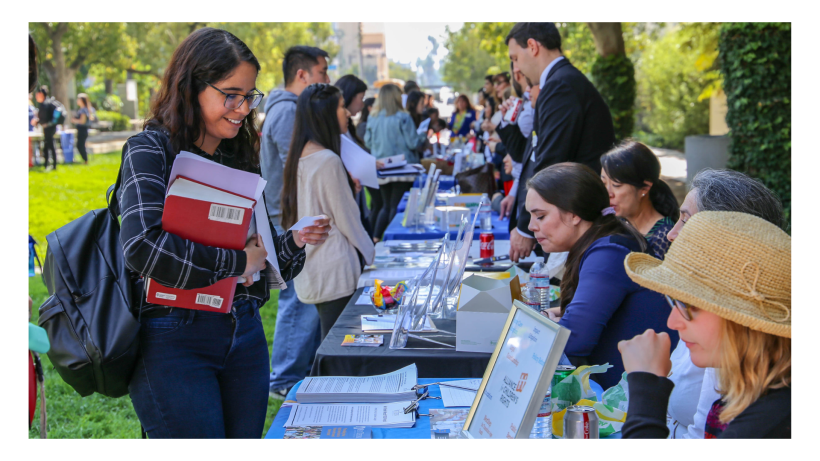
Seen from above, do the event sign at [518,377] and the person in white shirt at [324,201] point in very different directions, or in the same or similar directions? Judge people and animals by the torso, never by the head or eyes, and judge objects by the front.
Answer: very different directions

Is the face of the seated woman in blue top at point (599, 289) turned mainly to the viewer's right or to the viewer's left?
to the viewer's left

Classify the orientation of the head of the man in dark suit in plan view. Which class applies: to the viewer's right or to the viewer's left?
to the viewer's left

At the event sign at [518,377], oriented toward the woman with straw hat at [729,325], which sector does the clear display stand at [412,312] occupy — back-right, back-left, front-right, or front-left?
back-left

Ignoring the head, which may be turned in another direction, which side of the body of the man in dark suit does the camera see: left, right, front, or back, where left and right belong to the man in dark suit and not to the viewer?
left

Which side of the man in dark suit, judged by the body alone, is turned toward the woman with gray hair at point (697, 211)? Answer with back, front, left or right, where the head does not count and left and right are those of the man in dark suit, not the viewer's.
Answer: left

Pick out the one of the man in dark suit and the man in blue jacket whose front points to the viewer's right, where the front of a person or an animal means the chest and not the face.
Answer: the man in blue jacket

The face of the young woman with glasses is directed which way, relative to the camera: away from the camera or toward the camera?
toward the camera

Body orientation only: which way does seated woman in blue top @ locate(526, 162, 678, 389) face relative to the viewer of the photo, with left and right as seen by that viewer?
facing to the left of the viewer

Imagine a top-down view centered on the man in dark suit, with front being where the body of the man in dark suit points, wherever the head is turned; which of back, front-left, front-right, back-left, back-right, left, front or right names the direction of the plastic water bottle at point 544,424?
left

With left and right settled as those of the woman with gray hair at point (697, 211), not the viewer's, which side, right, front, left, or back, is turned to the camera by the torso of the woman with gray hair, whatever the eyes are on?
left

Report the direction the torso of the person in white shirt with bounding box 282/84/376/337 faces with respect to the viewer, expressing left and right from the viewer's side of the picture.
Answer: facing away from the viewer and to the right of the viewer

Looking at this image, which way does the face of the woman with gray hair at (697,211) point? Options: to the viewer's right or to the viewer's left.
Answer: to the viewer's left

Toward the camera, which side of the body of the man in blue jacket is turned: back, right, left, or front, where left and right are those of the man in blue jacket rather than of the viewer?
right

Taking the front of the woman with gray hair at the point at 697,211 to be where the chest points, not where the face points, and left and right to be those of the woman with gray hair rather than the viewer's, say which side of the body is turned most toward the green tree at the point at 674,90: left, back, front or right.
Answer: right

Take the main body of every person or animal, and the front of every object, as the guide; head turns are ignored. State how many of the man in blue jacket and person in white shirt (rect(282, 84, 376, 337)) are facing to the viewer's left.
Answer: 0

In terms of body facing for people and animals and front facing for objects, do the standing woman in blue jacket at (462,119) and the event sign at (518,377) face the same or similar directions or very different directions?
same or similar directions
